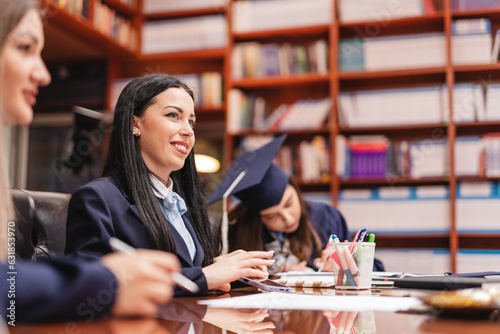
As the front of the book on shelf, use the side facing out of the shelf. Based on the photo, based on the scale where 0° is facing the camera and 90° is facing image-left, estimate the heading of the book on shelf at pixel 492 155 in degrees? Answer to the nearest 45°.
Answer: approximately 0°

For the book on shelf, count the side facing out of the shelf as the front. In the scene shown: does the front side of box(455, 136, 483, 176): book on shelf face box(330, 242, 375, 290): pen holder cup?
yes
